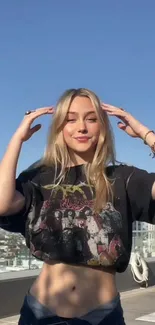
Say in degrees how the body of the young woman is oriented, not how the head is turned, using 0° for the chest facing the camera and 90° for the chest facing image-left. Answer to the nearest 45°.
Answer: approximately 0°

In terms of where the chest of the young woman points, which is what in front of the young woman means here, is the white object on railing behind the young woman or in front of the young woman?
behind

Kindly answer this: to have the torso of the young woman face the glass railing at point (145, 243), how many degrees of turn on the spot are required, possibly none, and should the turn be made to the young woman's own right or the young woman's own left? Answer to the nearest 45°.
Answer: approximately 180°

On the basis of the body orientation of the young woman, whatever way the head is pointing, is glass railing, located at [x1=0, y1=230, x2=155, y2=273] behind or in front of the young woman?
behind
